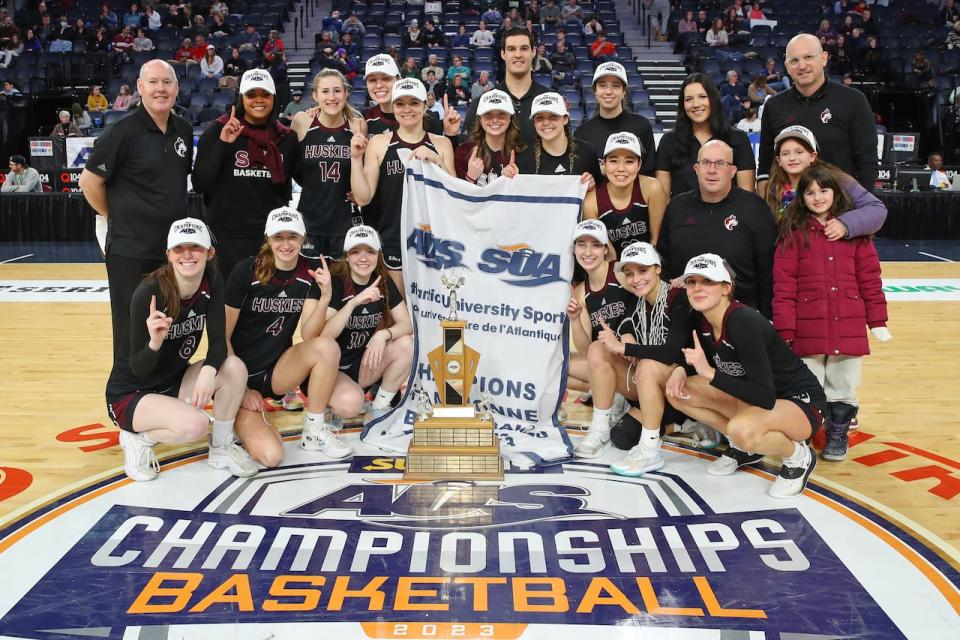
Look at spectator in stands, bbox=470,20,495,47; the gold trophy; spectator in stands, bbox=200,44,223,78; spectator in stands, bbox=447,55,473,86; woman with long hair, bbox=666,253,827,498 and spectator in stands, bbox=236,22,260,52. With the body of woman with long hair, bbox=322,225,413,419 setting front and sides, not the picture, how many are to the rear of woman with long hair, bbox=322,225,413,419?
4

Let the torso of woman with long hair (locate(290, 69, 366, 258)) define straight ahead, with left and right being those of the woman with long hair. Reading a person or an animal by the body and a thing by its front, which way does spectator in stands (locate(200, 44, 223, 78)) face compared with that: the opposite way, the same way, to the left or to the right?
the same way

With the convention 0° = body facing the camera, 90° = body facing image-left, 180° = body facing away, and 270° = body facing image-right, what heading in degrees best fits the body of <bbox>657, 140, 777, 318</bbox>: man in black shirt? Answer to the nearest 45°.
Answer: approximately 0°

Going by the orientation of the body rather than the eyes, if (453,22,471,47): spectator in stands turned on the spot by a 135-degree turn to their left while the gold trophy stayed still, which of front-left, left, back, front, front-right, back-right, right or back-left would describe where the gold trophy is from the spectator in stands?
back-right

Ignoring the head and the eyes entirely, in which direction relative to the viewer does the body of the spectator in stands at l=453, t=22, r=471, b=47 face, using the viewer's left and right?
facing the viewer

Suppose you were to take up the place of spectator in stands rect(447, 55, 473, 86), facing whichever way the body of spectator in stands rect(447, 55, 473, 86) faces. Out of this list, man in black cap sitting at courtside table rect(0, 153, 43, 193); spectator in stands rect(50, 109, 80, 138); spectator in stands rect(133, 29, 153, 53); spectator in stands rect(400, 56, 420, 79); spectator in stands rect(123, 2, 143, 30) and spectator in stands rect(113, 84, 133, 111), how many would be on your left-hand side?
0

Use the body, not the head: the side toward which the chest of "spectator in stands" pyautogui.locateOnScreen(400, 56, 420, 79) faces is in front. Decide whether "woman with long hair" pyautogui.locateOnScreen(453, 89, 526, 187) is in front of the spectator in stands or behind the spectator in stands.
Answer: in front

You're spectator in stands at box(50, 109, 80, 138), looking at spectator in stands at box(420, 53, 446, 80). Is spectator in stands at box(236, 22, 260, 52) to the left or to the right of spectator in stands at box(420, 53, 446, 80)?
left

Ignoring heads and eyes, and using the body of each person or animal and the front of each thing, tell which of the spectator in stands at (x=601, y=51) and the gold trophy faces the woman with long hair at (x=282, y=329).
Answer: the spectator in stands

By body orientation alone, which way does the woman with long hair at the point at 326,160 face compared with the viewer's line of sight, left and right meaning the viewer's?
facing the viewer

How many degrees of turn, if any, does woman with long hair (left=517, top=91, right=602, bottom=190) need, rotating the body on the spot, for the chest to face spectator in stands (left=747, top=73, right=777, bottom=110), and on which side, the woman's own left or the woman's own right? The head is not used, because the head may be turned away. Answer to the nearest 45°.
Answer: approximately 180°

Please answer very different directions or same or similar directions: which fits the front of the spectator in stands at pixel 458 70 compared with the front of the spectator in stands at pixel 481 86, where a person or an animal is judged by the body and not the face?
same or similar directions

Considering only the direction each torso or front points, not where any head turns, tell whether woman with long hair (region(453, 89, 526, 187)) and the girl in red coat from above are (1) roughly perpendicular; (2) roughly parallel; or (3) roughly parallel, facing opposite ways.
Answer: roughly parallel

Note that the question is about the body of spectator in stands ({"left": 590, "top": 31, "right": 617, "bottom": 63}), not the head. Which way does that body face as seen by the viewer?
toward the camera

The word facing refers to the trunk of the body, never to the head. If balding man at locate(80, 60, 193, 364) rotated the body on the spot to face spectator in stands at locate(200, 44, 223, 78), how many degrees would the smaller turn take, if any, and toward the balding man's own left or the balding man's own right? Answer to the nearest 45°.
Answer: approximately 135° to the balding man's own left

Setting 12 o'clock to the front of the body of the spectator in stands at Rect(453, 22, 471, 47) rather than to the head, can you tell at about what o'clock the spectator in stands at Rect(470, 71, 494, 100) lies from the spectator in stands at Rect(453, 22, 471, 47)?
the spectator in stands at Rect(470, 71, 494, 100) is roughly at 12 o'clock from the spectator in stands at Rect(453, 22, 471, 47).

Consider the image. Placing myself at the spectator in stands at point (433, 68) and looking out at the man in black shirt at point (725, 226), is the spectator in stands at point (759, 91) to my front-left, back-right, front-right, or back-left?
front-left

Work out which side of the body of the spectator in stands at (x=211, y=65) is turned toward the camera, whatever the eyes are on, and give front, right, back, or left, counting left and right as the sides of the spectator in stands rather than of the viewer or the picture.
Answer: front

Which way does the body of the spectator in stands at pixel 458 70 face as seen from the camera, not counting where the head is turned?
toward the camera
